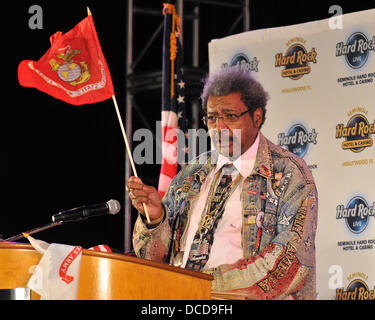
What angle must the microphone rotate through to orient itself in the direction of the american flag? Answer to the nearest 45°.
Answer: approximately 90° to its left

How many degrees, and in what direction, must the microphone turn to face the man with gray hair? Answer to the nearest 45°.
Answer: approximately 45° to its left

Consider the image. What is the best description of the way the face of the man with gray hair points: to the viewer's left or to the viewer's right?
to the viewer's left

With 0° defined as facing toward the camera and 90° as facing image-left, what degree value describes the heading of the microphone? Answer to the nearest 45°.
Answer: approximately 270°

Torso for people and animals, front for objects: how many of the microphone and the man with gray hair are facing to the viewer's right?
1

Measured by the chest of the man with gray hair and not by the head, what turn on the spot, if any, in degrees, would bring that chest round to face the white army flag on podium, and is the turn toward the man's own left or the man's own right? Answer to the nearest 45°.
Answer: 0° — they already face it

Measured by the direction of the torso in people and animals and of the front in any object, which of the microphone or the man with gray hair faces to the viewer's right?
the microphone
